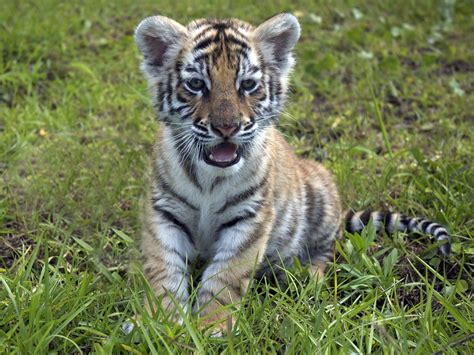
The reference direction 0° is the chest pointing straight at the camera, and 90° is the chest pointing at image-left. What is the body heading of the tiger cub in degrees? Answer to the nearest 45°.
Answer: approximately 45°
